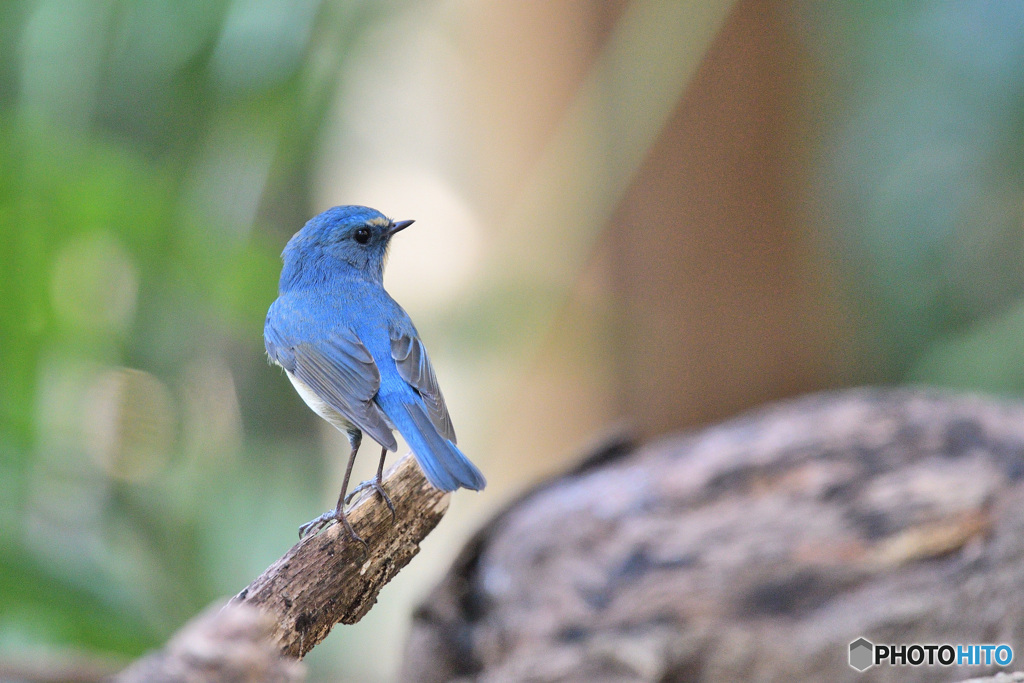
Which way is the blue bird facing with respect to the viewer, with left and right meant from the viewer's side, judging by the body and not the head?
facing away from the viewer and to the left of the viewer

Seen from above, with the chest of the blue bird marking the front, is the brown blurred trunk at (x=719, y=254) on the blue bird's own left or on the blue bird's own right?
on the blue bird's own right
